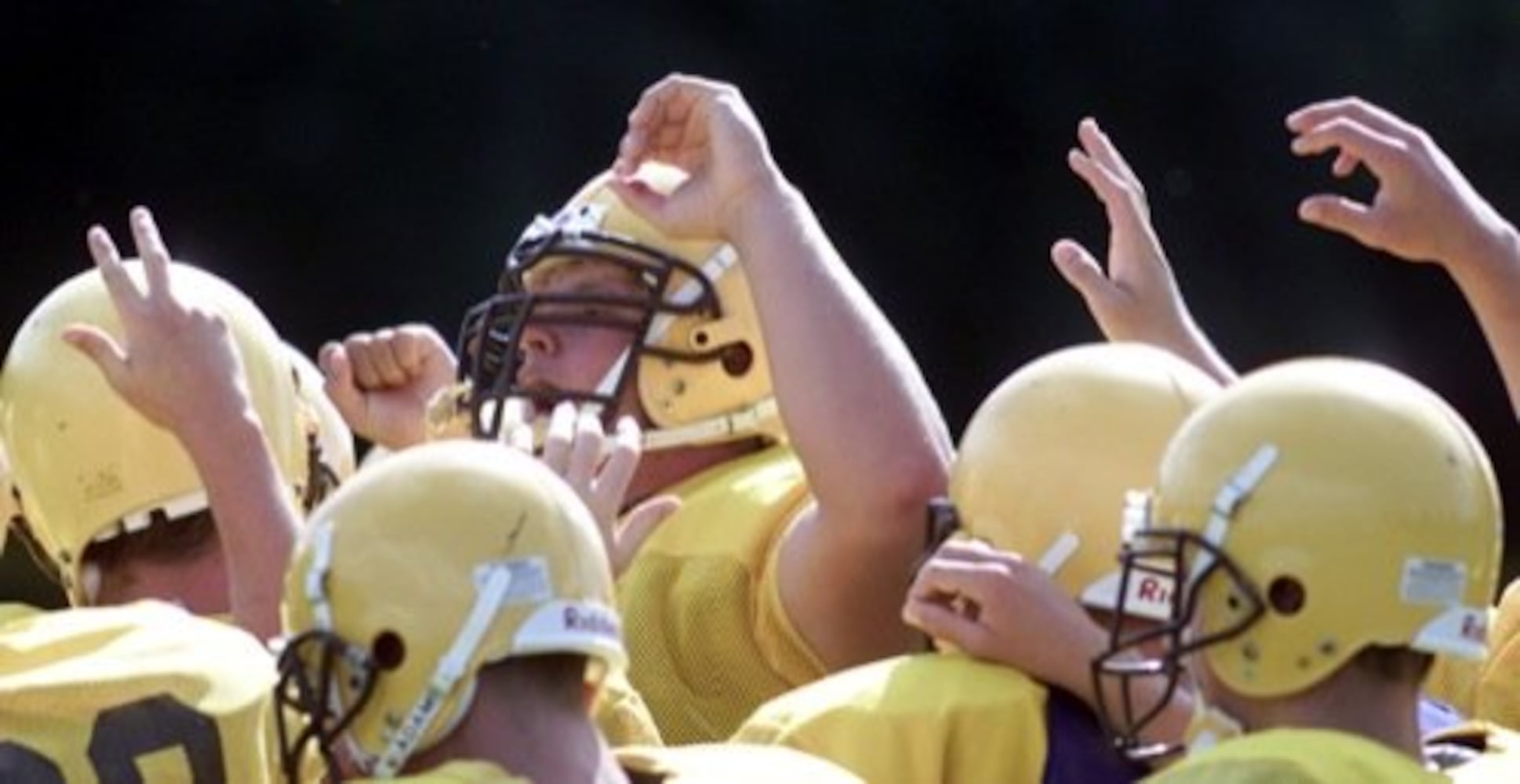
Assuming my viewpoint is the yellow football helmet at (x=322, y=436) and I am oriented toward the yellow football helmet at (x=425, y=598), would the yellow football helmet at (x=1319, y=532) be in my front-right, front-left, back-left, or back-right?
front-left

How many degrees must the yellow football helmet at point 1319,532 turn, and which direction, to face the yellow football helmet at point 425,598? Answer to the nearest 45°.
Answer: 0° — it already faces it

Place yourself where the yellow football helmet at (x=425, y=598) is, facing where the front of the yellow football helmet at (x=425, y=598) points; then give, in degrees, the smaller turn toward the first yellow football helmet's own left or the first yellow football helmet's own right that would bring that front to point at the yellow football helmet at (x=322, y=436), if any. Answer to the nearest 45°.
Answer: approximately 45° to the first yellow football helmet's own right

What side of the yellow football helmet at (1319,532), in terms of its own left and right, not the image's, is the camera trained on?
left

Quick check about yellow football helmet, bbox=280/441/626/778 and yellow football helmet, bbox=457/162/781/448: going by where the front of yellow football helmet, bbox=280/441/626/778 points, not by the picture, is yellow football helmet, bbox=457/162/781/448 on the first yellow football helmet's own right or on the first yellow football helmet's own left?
on the first yellow football helmet's own right

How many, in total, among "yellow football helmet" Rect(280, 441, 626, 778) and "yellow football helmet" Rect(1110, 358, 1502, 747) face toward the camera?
0

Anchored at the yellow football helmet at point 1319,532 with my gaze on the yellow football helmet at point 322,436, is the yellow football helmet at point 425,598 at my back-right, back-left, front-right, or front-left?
front-left

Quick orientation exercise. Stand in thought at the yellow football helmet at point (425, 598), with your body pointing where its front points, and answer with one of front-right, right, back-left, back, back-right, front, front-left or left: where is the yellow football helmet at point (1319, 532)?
back-right

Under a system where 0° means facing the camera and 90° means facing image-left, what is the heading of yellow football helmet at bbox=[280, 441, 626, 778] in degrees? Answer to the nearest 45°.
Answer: approximately 135°
